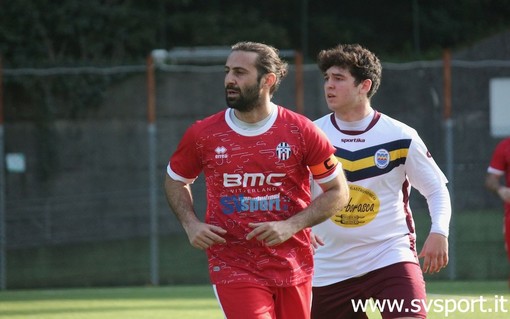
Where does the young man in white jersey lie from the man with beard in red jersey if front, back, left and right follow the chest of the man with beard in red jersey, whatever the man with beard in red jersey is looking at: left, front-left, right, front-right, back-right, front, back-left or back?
back-left

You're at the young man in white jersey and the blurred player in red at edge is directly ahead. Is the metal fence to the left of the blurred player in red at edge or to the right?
left

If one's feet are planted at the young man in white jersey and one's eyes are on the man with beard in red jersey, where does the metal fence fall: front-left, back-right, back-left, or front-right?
back-right

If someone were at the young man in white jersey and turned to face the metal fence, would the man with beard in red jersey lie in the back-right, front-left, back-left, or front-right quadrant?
back-left

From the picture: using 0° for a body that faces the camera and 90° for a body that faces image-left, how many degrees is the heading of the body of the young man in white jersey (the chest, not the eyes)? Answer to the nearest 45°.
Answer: approximately 45°

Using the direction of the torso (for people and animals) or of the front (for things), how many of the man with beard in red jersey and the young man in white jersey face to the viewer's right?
0

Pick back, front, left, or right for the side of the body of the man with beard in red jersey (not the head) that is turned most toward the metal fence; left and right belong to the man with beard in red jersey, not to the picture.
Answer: back

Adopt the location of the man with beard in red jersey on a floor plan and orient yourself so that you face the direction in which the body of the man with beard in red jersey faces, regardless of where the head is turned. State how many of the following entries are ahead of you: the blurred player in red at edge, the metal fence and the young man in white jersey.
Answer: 0

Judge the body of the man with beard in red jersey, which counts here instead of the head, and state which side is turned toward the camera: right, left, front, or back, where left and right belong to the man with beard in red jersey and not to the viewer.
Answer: front

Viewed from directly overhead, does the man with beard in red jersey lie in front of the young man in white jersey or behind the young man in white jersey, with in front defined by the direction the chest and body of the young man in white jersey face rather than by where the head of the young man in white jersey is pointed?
in front

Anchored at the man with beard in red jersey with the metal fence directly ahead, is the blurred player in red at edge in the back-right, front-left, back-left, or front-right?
front-right

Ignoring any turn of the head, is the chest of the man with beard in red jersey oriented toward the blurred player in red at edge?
no

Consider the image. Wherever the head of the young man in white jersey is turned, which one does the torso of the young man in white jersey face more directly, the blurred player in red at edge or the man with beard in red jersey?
the man with beard in red jersey

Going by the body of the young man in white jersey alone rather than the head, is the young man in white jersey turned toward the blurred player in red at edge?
no
